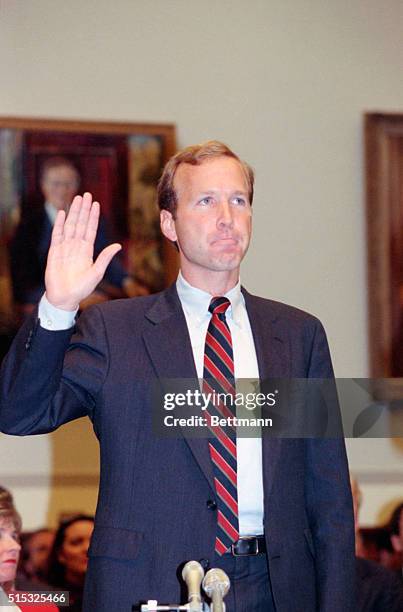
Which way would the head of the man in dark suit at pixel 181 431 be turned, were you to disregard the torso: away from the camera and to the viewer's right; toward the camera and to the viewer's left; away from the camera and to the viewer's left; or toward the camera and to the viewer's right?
toward the camera and to the viewer's right

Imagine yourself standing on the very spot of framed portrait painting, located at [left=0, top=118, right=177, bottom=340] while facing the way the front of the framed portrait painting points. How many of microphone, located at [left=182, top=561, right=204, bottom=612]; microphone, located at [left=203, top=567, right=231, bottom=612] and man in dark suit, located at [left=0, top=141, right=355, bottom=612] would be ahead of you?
3

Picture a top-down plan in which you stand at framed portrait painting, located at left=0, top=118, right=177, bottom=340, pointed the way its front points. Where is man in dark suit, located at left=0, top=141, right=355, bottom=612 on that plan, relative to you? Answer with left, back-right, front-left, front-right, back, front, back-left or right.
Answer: front

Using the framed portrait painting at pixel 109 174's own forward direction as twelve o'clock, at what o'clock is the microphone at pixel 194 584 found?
The microphone is roughly at 12 o'clock from the framed portrait painting.

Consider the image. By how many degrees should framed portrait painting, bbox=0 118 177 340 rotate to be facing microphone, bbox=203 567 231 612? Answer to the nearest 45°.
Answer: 0° — it already faces it

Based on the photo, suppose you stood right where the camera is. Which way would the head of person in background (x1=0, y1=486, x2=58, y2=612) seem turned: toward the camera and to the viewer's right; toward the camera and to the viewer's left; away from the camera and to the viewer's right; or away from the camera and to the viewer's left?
toward the camera and to the viewer's right

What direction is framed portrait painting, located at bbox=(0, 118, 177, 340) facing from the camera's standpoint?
toward the camera
